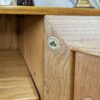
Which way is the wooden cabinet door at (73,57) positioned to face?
toward the camera

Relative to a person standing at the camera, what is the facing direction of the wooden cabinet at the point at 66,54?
facing the viewer
